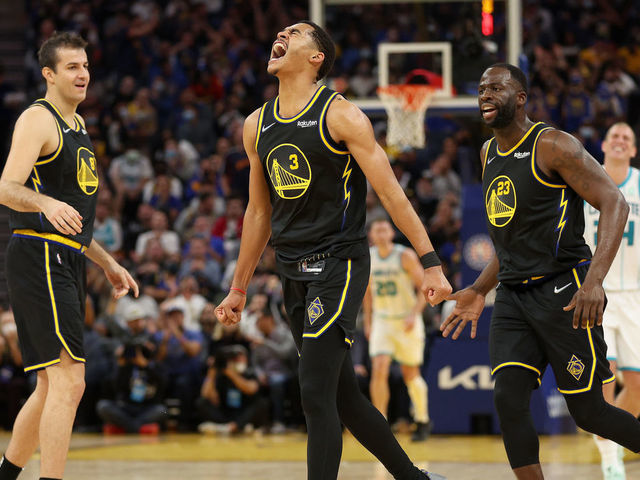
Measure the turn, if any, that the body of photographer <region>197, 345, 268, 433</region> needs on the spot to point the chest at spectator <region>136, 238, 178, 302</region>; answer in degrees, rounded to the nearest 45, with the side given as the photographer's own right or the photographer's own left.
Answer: approximately 135° to the photographer's own right

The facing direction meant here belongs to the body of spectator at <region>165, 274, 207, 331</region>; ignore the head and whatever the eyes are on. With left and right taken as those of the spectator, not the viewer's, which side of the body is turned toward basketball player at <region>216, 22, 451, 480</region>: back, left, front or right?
front

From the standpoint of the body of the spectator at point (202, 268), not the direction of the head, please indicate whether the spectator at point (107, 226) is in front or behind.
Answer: behind

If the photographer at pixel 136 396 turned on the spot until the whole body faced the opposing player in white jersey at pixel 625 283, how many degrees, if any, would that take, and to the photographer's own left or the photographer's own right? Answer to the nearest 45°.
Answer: approximately 45° to the photographer's own left

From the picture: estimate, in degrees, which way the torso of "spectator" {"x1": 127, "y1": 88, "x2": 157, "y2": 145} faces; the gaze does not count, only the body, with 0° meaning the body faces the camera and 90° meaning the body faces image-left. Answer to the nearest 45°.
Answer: approximately 0°

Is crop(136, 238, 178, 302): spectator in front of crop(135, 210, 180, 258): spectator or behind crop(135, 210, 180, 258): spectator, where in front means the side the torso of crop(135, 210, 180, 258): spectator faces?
in front

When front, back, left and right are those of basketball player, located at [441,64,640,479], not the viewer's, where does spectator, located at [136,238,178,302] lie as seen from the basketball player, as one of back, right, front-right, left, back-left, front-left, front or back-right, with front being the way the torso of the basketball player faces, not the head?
right

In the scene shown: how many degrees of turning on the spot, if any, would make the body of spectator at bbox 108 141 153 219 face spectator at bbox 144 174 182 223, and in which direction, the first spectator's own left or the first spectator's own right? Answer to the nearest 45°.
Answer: approximately 45° to the first spectator's own left

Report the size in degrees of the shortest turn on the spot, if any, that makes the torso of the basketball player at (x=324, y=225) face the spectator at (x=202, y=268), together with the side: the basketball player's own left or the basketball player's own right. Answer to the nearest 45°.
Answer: approximately 135° to the basketball player's own right
